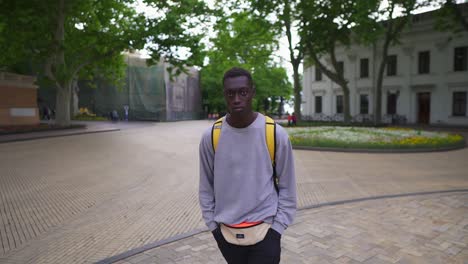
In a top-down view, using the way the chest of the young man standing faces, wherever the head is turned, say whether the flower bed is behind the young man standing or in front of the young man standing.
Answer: behind

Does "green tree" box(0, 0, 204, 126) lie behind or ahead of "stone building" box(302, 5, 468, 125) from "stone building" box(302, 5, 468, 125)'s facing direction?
ahead

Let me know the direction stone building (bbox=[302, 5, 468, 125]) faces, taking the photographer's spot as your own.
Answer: facing the viewer and to the left of the viewer

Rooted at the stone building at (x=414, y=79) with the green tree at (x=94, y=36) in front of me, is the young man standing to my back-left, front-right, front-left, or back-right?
front-left

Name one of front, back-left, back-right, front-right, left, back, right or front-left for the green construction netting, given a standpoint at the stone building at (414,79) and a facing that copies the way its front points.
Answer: front-right

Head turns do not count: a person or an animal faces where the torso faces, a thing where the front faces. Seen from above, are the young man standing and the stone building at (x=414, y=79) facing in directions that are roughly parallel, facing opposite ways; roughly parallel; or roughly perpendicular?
roughly perpendicular

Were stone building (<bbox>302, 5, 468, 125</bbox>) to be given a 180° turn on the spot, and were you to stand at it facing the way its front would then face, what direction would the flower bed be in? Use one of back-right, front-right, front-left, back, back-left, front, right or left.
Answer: back-right

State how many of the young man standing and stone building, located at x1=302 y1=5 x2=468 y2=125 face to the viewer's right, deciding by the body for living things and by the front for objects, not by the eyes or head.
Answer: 0

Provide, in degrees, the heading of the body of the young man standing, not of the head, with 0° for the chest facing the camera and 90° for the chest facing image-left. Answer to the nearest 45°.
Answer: approximately 0°

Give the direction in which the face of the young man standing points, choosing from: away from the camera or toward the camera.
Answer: toward the camera

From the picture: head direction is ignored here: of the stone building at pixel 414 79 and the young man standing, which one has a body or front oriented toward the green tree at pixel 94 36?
the stone building

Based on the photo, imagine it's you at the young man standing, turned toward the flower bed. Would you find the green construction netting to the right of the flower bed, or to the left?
left

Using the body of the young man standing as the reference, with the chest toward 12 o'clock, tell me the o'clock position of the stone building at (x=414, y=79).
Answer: The stone building is roughly at 7 o'clock from the young man standing.
